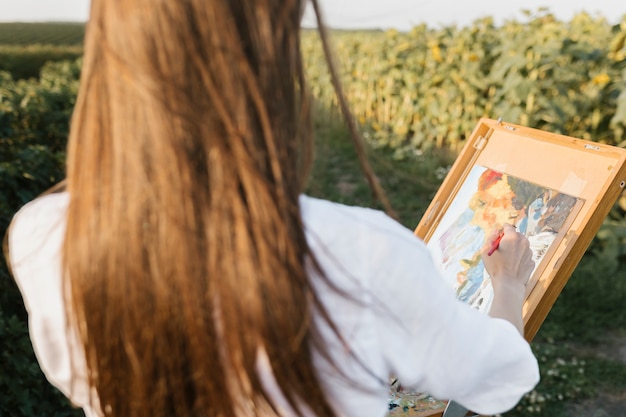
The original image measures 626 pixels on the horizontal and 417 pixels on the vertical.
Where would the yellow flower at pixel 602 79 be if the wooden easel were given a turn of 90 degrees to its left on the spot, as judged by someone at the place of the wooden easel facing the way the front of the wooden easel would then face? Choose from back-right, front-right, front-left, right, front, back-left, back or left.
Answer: back-left

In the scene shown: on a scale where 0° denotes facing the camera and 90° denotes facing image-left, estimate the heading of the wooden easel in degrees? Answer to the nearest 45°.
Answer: approximately 45°

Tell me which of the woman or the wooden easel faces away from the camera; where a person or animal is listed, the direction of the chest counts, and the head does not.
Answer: the woman

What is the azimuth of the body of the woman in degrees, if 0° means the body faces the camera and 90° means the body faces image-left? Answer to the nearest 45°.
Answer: approximately 180°

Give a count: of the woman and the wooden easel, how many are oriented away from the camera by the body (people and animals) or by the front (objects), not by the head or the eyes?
1

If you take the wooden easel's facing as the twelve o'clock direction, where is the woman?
The woman is roughly at 11 o'clock from the wooden easel.

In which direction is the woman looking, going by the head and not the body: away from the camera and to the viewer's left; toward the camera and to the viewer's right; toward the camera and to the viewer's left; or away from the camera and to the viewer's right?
away from the camera and to the viewer's right
